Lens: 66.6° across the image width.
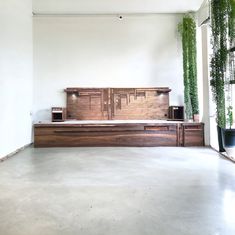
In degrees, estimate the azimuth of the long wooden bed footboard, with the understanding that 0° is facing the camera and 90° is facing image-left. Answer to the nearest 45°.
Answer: approximately 0°

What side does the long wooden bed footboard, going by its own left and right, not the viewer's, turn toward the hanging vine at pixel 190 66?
left

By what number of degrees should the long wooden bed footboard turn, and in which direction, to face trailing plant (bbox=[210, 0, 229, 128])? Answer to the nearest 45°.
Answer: approximately 45° to its left

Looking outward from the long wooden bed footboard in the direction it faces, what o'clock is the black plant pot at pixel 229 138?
The black plant pot is roughly at 10 o'clock from the long wooden bed footboard.
